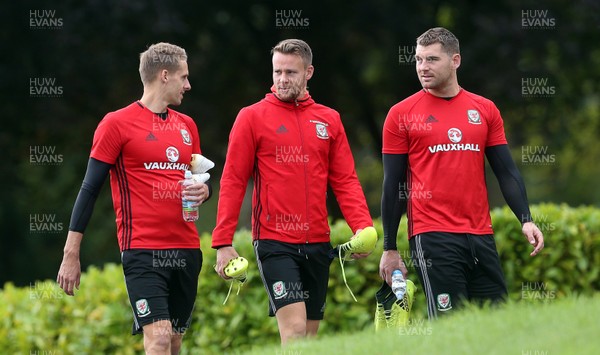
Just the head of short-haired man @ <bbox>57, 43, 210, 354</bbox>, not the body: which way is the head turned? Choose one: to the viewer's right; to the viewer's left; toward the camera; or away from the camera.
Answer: to the viewer's right

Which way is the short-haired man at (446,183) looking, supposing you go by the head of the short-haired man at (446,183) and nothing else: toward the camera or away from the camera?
toward the camera

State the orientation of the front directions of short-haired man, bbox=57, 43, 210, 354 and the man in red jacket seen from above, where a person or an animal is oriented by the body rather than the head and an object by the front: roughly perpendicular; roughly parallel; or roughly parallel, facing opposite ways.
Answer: roughly parallel

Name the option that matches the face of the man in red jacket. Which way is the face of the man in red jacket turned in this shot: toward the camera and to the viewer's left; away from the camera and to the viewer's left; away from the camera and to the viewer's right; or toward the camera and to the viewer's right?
toward the camera and to the viewer's left

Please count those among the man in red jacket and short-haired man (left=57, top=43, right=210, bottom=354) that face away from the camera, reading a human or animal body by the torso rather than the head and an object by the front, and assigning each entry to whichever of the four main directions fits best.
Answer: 0

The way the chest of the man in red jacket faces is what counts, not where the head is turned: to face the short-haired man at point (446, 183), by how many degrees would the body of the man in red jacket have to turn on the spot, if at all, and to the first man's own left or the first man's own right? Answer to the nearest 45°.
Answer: approximately 45° to the first man's own left

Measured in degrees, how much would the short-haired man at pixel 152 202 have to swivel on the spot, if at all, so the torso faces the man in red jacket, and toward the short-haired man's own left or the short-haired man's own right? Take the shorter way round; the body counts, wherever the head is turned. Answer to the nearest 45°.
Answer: approximately 45° to the short-haired man's own left

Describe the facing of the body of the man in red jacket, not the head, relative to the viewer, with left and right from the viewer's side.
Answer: facing the viewer and to the right of the viewer

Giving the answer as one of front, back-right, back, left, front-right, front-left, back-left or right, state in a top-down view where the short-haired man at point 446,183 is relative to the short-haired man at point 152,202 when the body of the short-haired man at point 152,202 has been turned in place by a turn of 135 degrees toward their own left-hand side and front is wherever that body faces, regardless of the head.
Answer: right
